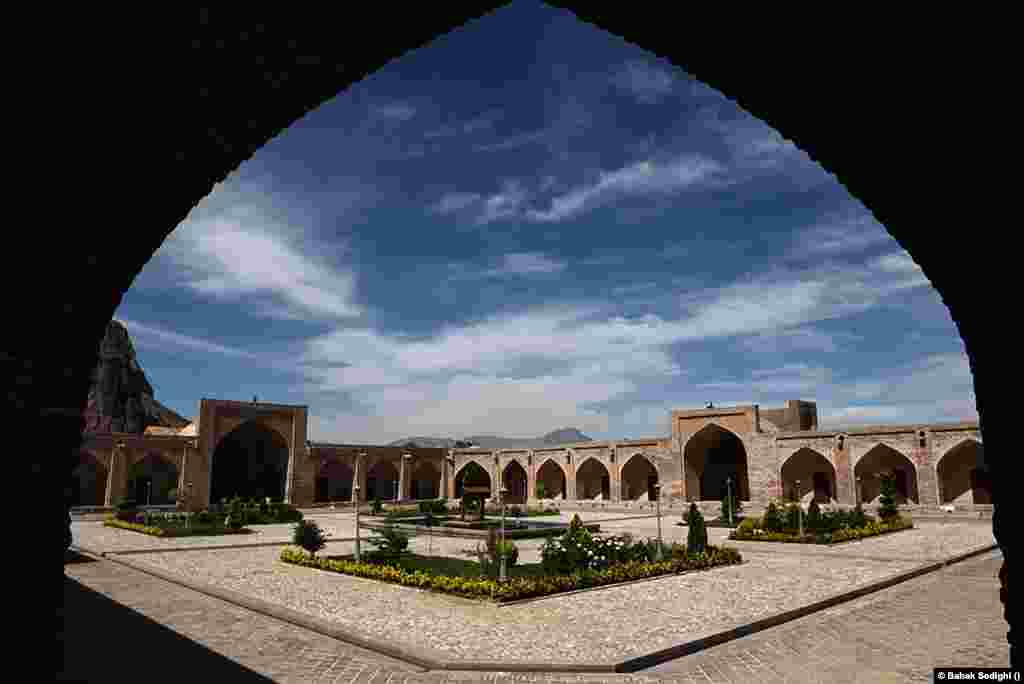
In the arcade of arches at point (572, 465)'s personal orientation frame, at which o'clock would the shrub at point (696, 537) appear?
The shrub is roughly at 12 o'clock from the arcade of arches.

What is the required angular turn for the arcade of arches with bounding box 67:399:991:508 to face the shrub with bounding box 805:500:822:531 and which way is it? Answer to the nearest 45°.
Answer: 0° — it already faces it

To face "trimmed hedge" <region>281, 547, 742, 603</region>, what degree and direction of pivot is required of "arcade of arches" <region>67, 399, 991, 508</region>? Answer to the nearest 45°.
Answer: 0° — it already faces it

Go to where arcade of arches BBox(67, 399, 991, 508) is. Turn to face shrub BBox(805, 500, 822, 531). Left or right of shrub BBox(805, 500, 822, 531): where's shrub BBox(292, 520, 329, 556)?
right

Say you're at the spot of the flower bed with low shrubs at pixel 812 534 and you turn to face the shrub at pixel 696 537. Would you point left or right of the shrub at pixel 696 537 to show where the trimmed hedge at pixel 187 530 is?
right

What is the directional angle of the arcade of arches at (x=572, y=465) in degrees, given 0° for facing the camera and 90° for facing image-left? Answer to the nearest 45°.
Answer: approximately 0°

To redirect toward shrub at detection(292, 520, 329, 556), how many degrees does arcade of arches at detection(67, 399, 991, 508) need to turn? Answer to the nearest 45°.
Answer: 0° — it already faces it
